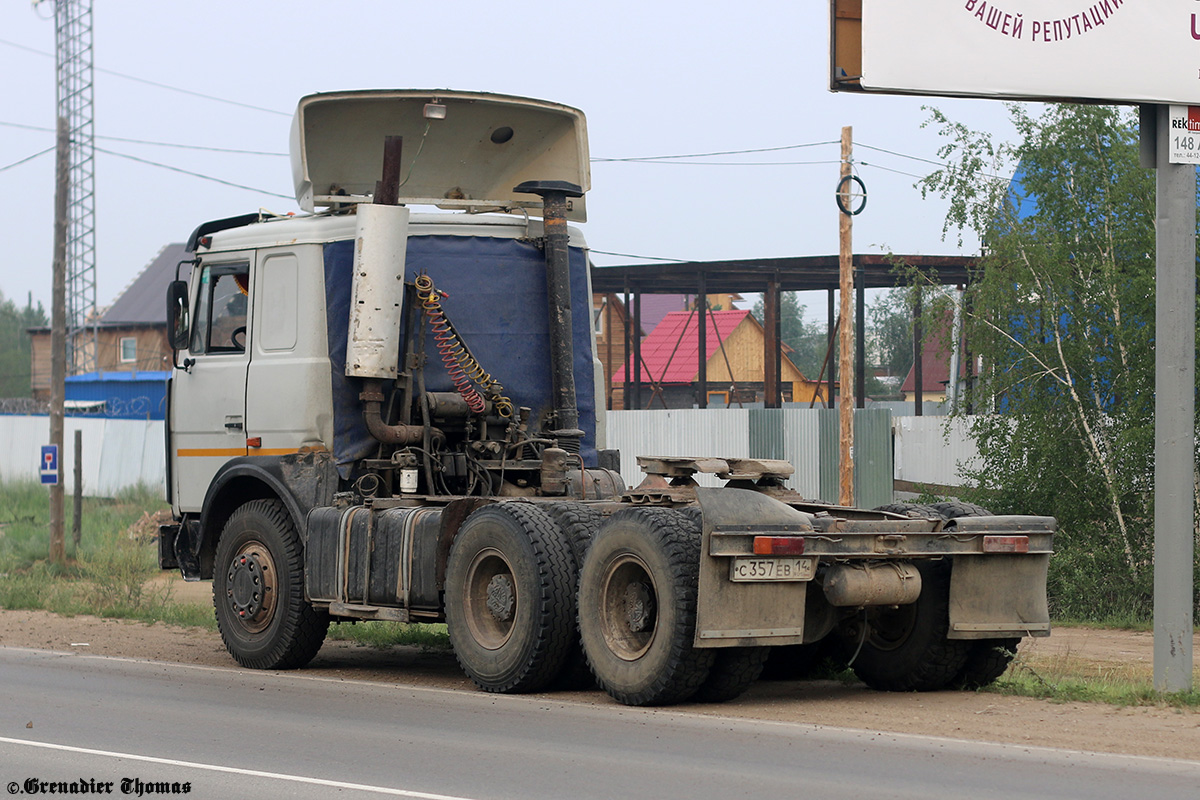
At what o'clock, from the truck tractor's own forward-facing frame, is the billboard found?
The billboard is roughly at 5 o'clock from the truck tractor.

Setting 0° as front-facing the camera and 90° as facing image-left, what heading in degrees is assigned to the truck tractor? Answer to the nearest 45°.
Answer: approximately 135°

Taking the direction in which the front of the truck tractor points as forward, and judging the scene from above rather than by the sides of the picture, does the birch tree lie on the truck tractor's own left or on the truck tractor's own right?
on the truck tractor's own right

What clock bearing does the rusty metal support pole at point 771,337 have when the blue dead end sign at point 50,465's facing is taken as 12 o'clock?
The rusty metal support pole is roughly at 8 o'clock from the blue dead end sign.

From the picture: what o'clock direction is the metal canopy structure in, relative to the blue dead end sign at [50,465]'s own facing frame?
The metal canopy structure is roughly at 8 o'clock from the blue dead end sign.

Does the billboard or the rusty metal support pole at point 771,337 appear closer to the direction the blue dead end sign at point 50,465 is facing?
the billboard

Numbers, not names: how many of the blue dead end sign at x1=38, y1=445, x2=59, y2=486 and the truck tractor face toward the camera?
1

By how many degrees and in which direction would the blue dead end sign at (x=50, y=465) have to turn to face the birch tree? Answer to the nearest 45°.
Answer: approximately 45° to its left

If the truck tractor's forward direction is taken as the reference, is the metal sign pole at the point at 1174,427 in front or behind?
behind

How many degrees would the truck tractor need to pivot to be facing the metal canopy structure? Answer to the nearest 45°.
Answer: approximately 45° to its right
